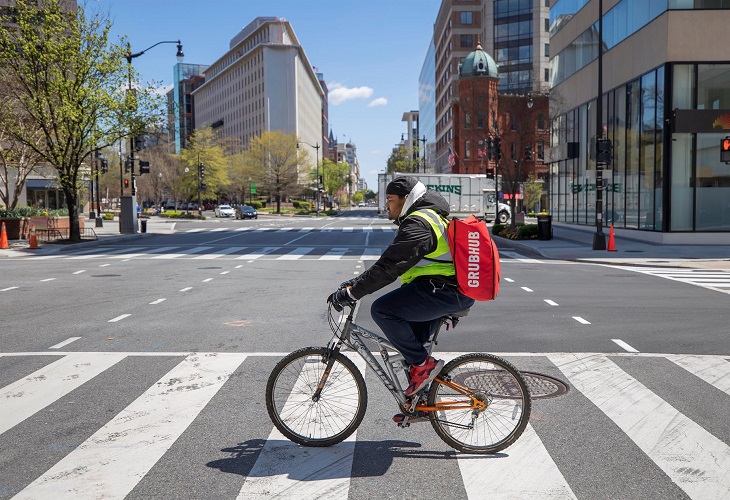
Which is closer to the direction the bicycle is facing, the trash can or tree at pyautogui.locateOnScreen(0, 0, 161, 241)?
the tree

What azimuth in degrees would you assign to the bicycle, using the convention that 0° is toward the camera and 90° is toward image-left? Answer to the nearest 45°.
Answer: approximately 90°

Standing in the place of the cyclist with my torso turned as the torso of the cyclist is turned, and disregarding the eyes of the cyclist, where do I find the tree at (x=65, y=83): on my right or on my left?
on my right

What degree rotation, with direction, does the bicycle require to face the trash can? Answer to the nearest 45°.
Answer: approximately 90° to its right

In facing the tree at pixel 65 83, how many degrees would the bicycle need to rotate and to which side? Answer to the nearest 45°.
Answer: approximately 45° to its right

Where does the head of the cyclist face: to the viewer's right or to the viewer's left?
to the viewer's left

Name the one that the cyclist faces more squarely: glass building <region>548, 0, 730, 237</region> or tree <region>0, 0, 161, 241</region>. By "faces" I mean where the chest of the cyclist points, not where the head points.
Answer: the tree

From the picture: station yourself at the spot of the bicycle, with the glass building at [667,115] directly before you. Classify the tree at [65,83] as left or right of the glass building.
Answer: left

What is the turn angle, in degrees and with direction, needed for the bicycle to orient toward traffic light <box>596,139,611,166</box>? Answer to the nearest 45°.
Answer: approximately 90° to its right

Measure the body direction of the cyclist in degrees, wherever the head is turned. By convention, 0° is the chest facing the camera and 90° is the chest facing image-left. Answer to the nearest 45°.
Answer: approximately 90°
